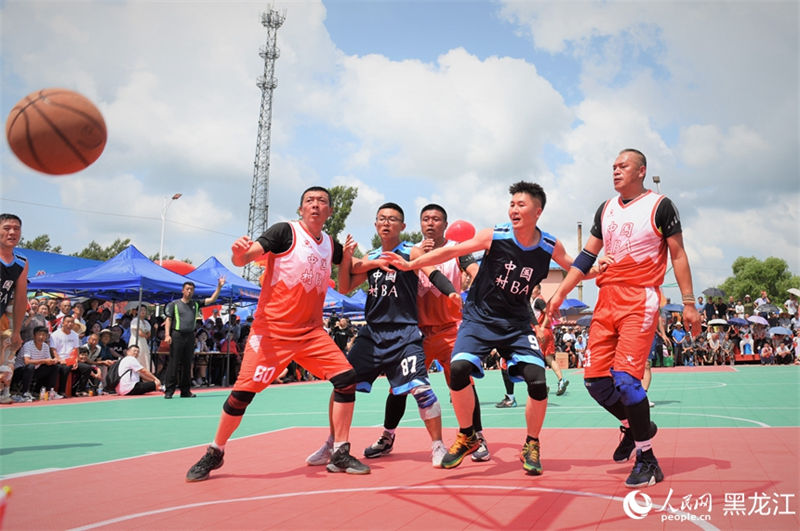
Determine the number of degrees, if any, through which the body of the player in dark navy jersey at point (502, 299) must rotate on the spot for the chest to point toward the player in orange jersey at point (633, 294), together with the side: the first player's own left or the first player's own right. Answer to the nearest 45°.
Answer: approximately 90° to the first player's own left

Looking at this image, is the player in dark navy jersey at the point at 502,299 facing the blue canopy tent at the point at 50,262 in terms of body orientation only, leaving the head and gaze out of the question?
no

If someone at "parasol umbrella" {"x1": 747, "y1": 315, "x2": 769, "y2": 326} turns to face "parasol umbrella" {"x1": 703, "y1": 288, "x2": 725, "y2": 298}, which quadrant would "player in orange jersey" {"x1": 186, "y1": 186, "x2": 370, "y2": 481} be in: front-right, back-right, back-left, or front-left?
back-left

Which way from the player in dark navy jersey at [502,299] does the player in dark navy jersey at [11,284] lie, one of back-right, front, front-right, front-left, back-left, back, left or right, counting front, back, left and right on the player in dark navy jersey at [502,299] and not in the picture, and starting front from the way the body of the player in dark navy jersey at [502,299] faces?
right

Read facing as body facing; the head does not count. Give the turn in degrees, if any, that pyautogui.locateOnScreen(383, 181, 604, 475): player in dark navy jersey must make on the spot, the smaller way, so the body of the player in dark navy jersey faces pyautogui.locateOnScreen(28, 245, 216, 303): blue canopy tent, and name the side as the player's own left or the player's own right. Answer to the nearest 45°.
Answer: approximately 135° to the player's own right

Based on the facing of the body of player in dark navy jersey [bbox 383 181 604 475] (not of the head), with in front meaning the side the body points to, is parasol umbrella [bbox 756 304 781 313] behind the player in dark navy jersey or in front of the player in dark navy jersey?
behind

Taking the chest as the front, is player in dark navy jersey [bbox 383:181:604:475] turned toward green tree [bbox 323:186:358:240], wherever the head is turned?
no

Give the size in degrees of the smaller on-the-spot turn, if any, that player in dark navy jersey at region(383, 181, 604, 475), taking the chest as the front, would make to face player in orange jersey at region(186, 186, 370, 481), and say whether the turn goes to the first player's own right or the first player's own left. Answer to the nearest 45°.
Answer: approximately 90° to the first player's own right

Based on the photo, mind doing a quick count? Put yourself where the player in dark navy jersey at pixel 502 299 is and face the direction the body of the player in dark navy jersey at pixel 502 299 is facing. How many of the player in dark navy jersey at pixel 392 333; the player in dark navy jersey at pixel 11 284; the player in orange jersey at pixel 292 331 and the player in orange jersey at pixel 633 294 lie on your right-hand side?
3

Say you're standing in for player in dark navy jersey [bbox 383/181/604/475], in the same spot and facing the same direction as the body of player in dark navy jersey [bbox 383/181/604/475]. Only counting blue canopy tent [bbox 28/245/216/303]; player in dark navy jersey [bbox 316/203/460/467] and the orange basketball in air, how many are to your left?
0

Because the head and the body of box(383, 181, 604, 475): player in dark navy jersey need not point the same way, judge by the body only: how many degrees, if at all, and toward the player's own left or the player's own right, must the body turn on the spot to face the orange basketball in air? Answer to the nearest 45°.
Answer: approximately 45° to the player's own right

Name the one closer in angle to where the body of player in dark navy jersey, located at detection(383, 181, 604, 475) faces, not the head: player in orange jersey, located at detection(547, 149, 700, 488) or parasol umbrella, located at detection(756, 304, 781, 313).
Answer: the player in orange jersey

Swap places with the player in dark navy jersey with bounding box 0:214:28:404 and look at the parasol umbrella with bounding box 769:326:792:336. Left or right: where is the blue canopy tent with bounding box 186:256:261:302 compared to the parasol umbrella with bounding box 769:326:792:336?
left

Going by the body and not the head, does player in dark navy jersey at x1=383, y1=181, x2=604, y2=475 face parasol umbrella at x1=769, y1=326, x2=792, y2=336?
no

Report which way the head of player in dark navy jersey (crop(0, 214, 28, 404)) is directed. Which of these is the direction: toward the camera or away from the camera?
toward the camera

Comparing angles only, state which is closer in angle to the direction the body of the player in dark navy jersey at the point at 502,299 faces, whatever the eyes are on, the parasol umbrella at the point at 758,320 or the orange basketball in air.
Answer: the orange basketball in air

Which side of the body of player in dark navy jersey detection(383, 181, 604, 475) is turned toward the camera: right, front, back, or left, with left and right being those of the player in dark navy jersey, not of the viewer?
front

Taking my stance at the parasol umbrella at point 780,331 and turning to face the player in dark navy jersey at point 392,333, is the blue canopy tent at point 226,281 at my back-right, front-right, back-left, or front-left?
front-right
